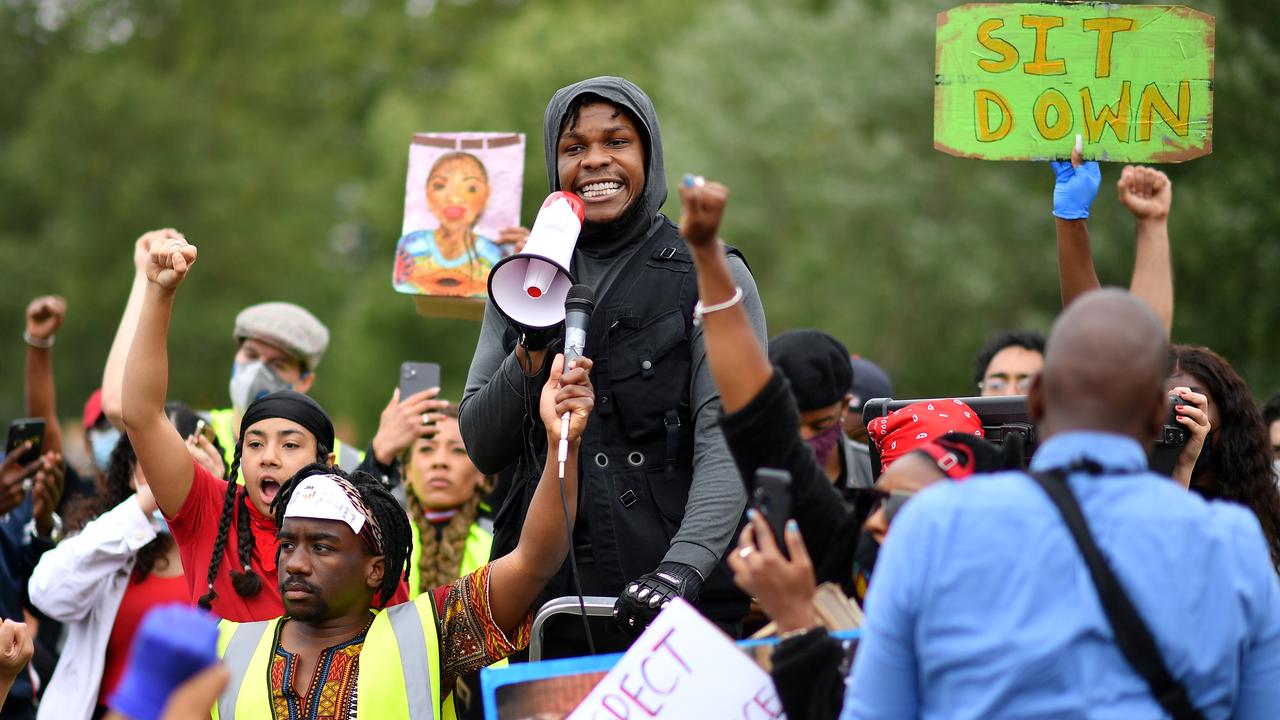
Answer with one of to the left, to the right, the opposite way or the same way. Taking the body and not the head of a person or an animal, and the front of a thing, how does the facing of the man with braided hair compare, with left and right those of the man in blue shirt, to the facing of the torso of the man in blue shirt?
the opposite way

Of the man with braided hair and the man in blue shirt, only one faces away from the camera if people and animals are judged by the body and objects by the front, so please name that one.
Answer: the man in blue shirt

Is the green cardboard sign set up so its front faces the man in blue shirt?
yes

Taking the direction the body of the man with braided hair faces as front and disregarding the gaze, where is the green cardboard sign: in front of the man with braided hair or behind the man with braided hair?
behind

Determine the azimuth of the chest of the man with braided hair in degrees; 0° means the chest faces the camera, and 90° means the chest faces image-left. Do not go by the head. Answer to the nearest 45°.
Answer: approximately 45°

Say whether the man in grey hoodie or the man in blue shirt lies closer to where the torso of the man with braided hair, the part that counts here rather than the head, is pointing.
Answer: the man in blue shirt

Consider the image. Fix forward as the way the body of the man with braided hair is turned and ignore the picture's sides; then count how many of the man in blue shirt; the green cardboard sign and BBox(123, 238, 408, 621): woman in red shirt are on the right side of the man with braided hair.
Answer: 1

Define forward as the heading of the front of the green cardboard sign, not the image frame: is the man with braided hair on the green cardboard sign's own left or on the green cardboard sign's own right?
on the green cardboard sign's own right

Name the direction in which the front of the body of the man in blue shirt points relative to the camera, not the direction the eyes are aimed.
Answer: away from the camera

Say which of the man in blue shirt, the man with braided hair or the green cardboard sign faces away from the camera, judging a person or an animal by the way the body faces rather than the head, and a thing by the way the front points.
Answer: the man in blue shirt

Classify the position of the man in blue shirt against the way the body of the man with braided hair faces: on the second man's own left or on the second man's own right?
on the second man's own left

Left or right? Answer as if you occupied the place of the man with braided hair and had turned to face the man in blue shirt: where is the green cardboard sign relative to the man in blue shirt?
left

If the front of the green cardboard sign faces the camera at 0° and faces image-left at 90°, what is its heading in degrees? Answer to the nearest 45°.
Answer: approximately 0°

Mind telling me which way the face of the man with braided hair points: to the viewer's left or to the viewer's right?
to the viewer's left

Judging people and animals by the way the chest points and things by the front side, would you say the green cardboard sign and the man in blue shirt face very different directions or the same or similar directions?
very different directions

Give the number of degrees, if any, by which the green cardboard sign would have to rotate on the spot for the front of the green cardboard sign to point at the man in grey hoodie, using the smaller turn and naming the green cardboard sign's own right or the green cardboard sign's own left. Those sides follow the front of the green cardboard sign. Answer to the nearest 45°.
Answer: approximately 45° to the green cardboard sign's own right
